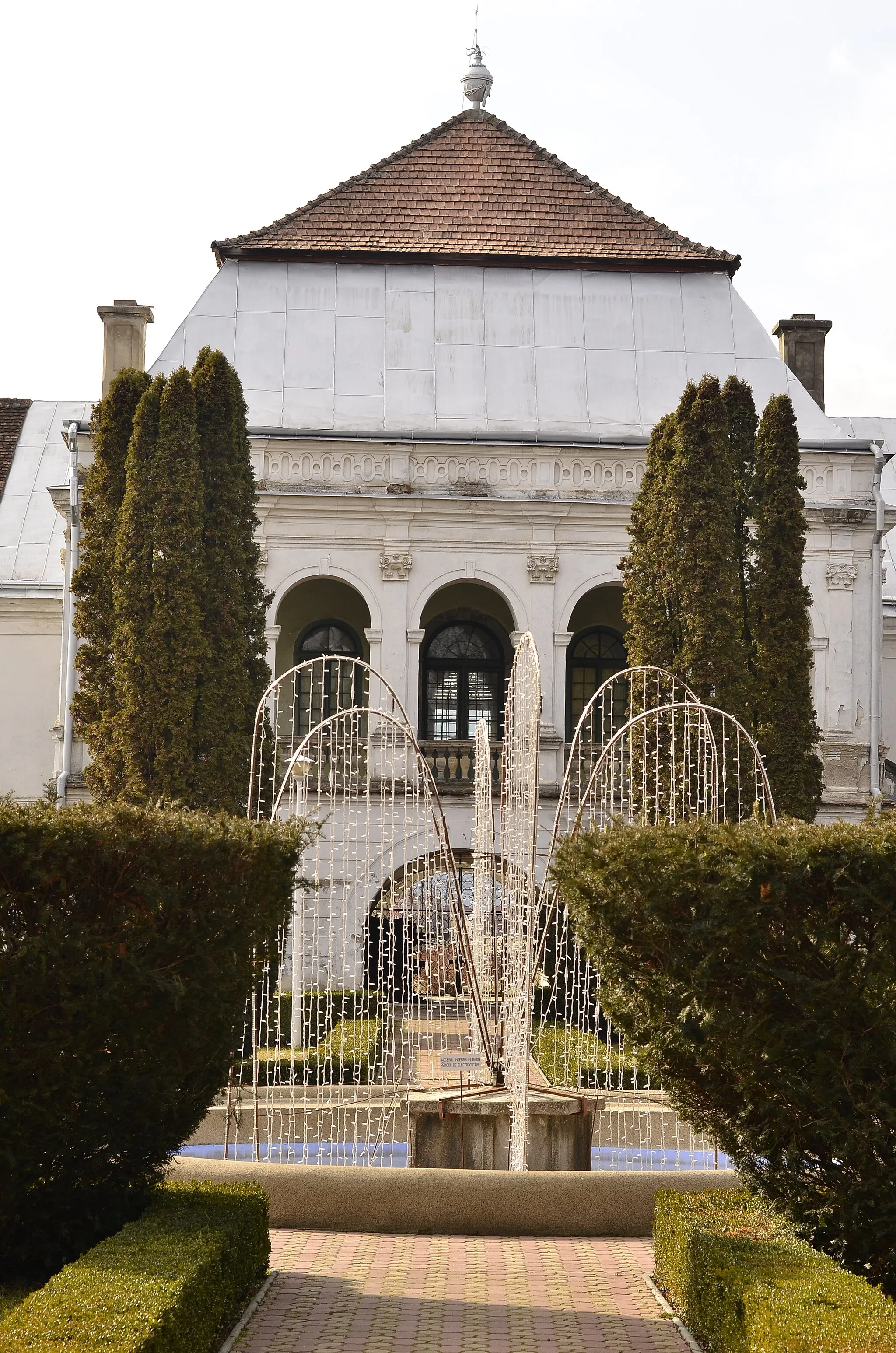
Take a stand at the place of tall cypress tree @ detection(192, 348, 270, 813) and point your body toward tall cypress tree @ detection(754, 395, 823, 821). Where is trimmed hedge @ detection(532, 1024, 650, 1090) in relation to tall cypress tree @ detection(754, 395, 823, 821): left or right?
right

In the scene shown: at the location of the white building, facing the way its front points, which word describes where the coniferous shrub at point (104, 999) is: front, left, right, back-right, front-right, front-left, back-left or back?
front

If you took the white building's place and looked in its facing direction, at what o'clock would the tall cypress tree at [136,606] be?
The tall cypress tree is roughly at 1 o'clock from the white building.

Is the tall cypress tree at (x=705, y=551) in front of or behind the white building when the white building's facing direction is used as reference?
in front

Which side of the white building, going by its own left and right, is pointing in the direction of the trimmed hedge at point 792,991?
front

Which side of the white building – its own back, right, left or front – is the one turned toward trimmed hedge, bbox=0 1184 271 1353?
front

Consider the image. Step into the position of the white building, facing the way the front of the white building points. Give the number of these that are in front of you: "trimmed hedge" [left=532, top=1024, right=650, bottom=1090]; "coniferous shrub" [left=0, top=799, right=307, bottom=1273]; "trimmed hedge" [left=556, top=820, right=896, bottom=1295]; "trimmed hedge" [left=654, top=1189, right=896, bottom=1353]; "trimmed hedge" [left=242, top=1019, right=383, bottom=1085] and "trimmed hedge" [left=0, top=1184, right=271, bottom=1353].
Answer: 6

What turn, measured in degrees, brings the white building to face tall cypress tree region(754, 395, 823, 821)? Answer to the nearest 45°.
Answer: approximately 45° to its left

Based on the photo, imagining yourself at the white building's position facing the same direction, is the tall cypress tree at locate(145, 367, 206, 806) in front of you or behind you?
in front

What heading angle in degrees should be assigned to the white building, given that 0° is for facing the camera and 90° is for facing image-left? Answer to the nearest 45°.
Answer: approximately 0°

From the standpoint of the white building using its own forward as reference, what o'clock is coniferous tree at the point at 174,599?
The coniferous tree is roughly at 1 o'clock from the white building.

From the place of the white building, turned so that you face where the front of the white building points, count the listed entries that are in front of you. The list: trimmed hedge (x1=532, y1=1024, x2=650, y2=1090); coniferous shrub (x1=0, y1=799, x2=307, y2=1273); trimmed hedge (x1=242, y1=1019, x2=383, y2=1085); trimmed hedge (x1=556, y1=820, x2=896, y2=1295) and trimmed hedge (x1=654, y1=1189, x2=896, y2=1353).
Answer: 5

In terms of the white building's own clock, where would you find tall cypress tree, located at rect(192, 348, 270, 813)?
The tall cypress tree is roughly at 1 o'clock from the white building.

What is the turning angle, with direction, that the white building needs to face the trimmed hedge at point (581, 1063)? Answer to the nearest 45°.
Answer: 0° — it already faces it

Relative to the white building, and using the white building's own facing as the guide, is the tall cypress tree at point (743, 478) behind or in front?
in front
